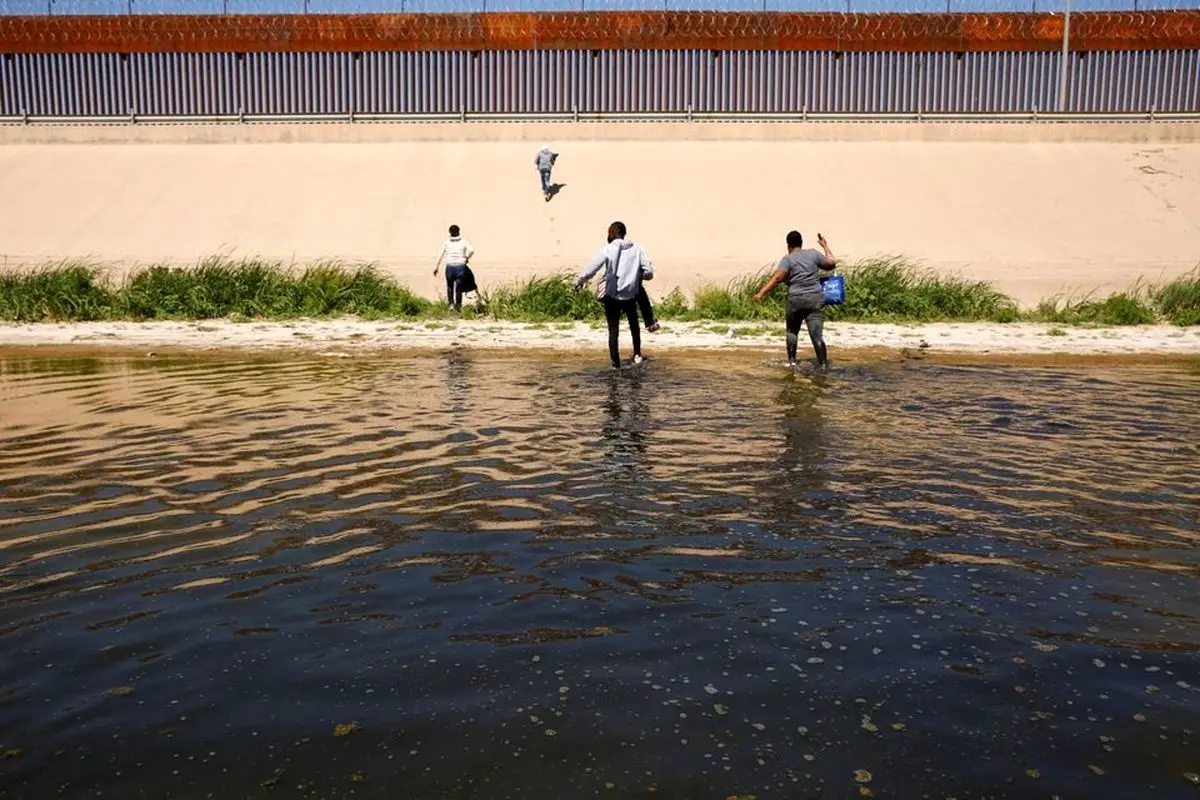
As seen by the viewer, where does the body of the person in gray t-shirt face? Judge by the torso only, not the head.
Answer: away from the camera

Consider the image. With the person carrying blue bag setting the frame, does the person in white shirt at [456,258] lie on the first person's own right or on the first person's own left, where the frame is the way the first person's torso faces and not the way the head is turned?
on the first person's own left

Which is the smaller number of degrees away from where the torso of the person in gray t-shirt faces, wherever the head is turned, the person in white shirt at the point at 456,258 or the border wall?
the border wall

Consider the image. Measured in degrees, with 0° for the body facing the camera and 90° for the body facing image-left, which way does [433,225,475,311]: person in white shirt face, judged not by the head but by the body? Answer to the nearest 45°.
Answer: approximately 180°

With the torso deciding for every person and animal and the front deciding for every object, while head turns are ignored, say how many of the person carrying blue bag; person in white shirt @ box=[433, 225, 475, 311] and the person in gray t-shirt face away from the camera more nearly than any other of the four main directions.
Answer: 3

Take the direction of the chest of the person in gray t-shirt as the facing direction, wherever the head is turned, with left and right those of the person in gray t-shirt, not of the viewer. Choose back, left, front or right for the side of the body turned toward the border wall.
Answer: front

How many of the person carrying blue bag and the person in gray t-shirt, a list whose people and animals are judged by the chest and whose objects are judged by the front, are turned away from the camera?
2

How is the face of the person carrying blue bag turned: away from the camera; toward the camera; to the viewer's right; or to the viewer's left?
away from the camera

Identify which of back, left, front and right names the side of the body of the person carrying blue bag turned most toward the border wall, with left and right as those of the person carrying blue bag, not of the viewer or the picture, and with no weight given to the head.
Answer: front

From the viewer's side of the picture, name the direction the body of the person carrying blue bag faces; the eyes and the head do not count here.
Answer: away from the camera

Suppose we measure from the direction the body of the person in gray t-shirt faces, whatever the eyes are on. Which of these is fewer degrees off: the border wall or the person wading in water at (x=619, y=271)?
the border wall

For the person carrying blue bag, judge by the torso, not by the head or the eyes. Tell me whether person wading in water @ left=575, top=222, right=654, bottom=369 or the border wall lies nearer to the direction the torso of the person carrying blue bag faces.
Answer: the border wall
